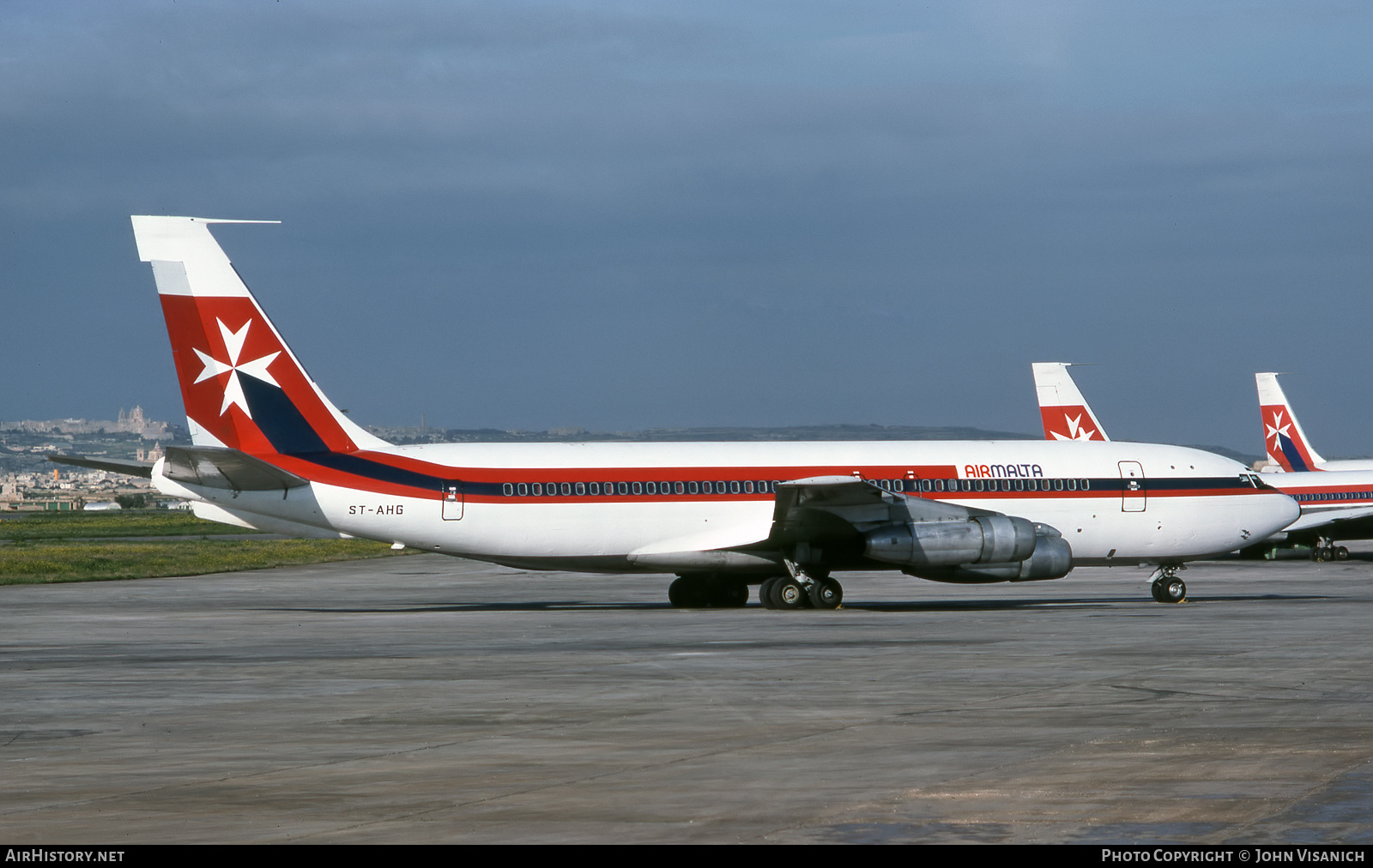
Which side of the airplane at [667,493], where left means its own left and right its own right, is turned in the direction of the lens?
right
